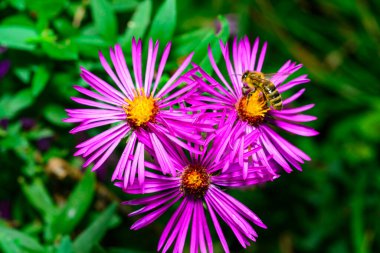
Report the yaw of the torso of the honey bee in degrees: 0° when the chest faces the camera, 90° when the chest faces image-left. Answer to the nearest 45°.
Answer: approximately 90°

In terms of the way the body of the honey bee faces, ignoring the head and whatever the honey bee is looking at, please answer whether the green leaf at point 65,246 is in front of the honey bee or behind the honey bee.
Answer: in front

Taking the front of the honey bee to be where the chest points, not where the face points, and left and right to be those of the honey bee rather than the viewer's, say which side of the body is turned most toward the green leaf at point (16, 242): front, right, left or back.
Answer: front

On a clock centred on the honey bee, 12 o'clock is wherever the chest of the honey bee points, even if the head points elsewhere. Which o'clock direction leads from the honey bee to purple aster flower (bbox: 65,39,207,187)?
The purple aster flower is roughly at 11 o'clock from the honey bee.

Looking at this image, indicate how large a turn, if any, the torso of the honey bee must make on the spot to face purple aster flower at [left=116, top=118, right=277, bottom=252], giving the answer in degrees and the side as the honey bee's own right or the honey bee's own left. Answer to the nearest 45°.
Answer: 0° — it already faces it
